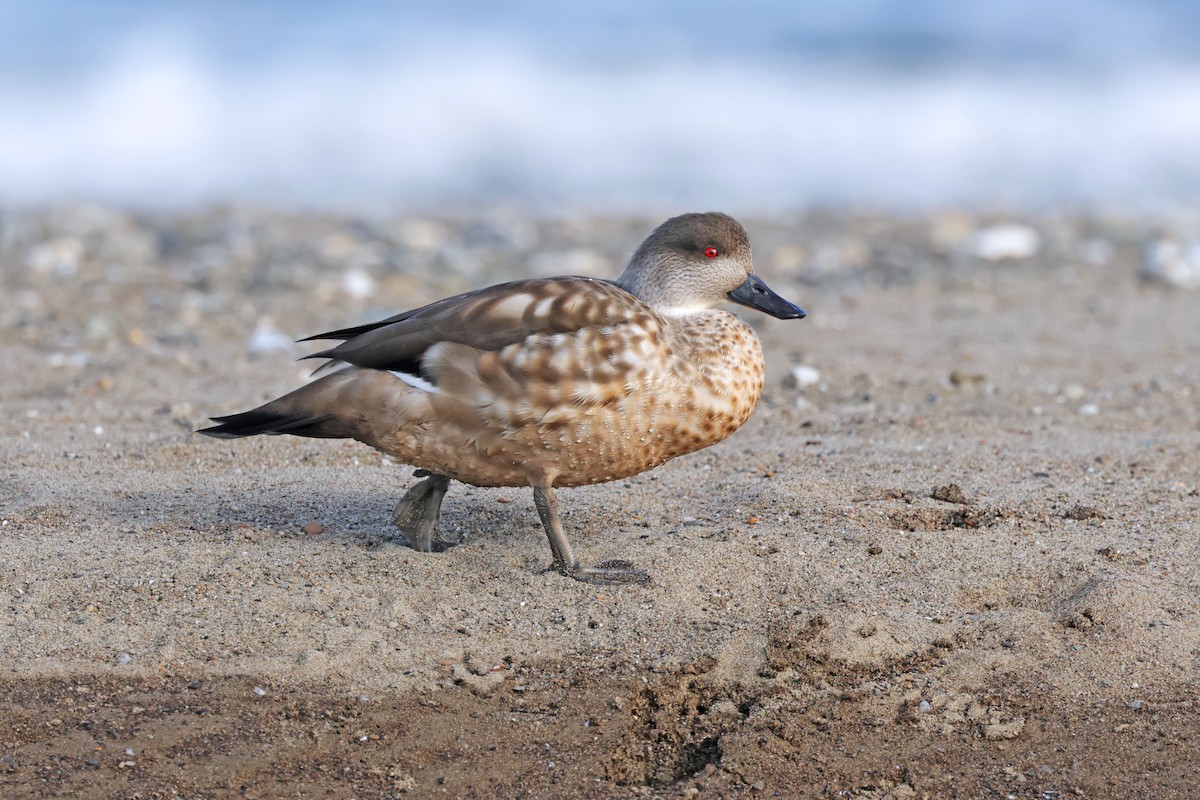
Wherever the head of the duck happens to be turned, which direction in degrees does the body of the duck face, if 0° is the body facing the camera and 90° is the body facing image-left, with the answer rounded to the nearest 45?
approximately 270°

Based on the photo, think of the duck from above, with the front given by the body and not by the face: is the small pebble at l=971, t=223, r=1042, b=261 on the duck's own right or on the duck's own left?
on the duck's own left

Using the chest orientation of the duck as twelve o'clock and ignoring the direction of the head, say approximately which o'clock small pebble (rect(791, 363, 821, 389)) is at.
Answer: The small pebble is roughly at 10 o'clock from the duck.

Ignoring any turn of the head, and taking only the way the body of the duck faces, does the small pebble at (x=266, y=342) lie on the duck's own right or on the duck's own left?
on the duck's own left
